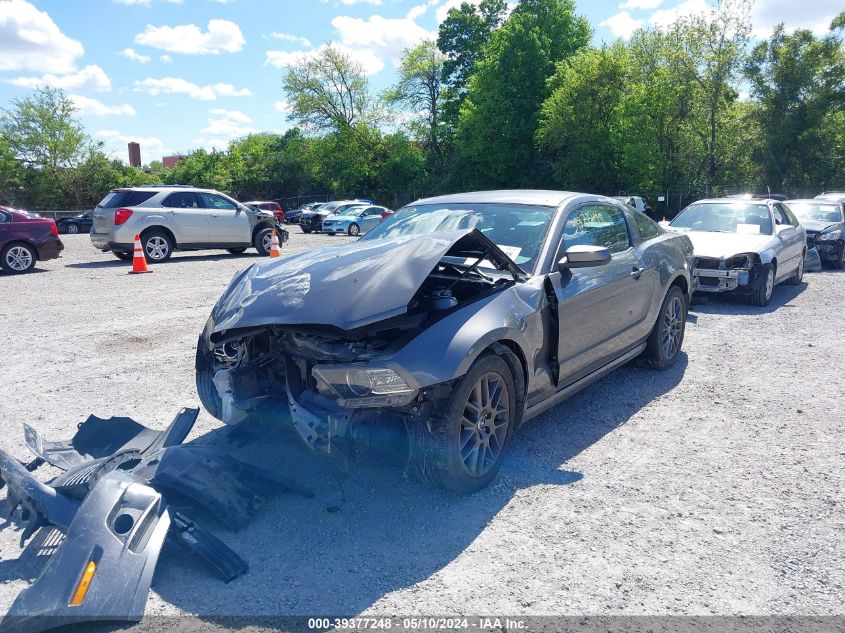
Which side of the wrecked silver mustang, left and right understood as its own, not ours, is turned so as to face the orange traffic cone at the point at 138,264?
right

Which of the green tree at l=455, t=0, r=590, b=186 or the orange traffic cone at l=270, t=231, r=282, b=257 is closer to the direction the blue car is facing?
the orange traffic cone

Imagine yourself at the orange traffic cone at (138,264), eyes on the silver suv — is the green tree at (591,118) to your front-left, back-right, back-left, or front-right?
front-right

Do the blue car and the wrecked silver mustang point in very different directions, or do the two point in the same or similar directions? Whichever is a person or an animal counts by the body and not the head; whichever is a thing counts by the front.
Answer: same or similar directions

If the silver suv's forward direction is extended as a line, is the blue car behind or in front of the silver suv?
in front

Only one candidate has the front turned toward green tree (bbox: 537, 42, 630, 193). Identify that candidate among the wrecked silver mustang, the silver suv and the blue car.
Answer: the silver suv

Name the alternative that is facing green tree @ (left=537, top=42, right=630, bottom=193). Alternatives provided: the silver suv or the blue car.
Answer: the silver suv

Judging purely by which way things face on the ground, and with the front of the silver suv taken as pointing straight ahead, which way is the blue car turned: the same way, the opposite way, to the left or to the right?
the opposite way

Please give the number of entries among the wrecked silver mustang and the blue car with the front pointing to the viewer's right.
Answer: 0

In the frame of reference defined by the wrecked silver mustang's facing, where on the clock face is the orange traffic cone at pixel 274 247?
The orange traffic cone is roughly at 4 o'clock from the wrecked silver mustang.

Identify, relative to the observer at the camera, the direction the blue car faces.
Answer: facing the viewer and to the left of the viewer

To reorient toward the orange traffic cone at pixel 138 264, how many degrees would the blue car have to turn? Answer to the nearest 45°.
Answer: approximately 45° to its left

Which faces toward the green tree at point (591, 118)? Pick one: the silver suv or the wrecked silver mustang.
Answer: the silver suv

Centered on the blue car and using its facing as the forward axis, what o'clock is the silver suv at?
The silver suv is roughly at 11 o'clock from the blue car.

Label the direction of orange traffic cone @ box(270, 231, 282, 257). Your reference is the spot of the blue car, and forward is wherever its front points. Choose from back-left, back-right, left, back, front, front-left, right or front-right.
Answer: front-left

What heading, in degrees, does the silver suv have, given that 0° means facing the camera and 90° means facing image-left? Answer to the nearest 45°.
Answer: approximately 225°
